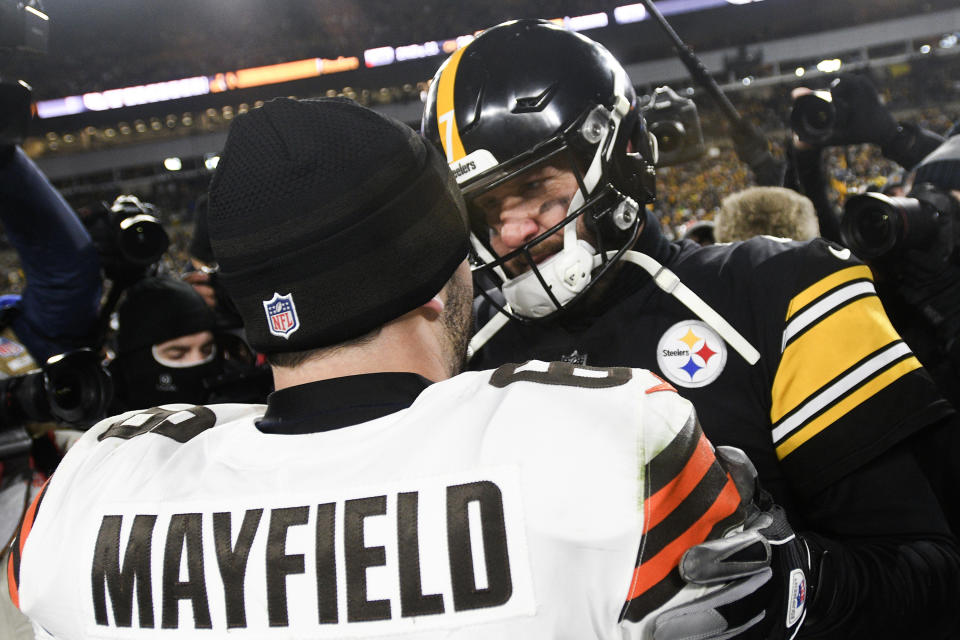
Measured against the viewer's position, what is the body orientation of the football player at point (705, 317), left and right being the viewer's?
facing the viewer and to the left of the viewer

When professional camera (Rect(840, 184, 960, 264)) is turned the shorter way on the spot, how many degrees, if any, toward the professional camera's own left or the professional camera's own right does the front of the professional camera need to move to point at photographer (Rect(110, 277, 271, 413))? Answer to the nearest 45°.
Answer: approximately 45° to the professional camera's own right

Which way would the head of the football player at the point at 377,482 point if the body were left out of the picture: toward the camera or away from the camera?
away from the camera

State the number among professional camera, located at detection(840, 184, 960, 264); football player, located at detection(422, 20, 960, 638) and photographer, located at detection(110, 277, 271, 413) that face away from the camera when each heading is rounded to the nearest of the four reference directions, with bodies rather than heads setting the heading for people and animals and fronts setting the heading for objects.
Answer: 0

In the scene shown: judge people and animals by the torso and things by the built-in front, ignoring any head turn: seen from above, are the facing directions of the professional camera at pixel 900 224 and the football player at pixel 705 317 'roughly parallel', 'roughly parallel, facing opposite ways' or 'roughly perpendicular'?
roughly parallel

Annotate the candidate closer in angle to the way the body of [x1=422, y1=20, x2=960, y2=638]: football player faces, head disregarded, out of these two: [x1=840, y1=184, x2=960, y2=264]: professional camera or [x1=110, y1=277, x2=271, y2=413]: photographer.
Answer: the photographer

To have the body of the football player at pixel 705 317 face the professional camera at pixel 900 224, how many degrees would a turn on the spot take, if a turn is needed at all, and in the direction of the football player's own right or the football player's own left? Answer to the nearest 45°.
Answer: approximately 180°

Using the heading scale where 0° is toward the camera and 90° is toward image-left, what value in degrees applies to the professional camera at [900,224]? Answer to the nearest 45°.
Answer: approximately 45°

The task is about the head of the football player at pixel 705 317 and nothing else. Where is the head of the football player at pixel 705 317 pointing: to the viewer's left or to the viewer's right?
to the viewer's left

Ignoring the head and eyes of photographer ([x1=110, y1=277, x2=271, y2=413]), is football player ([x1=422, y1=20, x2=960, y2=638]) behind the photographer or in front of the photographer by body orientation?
in front

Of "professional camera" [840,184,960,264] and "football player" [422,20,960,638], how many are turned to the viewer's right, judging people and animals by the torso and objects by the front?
0

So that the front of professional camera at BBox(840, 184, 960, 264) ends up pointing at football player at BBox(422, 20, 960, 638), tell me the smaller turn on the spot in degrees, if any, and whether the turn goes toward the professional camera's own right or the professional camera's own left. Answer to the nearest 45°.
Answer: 0° — it already faces them

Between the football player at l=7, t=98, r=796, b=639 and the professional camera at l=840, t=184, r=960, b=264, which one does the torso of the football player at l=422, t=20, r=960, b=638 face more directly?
the football player
